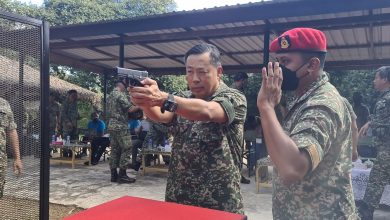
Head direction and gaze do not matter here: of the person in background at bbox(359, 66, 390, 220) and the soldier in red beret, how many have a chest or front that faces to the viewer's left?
2

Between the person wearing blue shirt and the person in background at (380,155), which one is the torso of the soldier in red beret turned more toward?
the person wearing blue shirt

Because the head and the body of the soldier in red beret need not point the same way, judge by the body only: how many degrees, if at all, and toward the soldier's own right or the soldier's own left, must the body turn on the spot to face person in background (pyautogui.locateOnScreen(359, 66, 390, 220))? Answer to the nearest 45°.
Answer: approximately 90° to the soldier's own right

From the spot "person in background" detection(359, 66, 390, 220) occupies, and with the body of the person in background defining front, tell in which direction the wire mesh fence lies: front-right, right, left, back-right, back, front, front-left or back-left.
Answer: front-left

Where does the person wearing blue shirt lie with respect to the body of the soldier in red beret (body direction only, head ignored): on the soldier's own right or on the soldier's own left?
on the soldier's own right

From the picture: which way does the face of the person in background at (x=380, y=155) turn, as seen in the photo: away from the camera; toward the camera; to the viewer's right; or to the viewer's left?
to the viewer's left

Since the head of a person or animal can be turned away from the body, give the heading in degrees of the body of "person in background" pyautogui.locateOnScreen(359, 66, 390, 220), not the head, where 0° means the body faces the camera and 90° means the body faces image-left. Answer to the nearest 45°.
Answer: approximately 90°

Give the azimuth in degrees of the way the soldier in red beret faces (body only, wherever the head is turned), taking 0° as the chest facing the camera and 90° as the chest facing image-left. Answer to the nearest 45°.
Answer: approximately 90°

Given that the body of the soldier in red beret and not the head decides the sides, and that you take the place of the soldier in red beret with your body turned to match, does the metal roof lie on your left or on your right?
on your right

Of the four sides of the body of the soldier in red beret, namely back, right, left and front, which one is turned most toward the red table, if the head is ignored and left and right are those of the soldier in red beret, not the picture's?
front

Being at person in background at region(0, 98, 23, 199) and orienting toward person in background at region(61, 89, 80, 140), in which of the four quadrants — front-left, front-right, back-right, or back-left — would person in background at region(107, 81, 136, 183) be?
front-right
